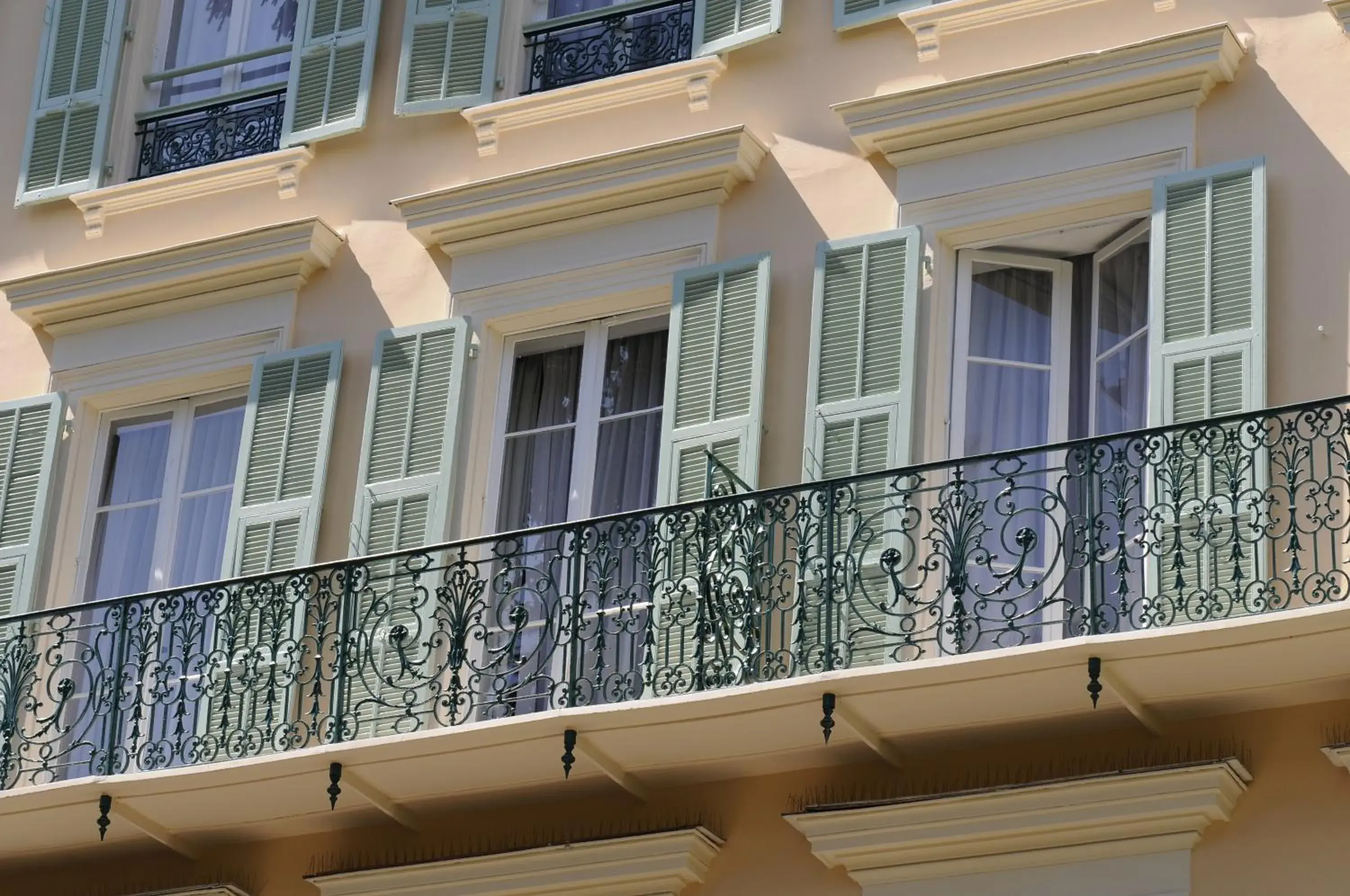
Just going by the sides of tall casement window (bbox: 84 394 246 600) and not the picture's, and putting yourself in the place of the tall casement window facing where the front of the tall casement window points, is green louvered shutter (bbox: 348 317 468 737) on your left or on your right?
on your left

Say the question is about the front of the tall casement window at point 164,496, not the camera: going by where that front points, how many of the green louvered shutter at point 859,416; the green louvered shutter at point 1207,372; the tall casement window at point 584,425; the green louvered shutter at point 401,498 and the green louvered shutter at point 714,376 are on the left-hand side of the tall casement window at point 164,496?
5

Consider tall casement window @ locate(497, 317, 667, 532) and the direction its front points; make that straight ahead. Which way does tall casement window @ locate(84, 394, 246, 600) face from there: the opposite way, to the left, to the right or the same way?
the same way

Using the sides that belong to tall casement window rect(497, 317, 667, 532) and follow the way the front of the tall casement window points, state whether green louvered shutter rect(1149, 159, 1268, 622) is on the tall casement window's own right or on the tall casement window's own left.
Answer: on the tall casement window's own left

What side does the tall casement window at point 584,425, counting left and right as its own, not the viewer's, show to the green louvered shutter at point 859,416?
left

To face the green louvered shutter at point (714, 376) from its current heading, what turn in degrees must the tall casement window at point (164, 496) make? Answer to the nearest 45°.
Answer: approximately 90° to its left

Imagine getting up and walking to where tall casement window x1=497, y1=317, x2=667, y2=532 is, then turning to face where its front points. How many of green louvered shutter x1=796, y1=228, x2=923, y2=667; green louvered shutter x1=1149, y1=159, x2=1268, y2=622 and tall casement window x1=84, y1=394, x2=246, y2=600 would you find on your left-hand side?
2

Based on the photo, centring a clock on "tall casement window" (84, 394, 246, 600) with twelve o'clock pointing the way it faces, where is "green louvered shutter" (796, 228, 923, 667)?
The green louvered shutter is roughly at 9 o'clock from the tall casement window.

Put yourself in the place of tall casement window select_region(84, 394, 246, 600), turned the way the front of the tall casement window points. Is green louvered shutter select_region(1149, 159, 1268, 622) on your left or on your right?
on your left

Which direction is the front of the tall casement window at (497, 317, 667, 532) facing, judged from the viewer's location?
facing the viewer and to the left of the viewer

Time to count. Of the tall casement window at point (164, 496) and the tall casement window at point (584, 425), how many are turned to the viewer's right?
0
